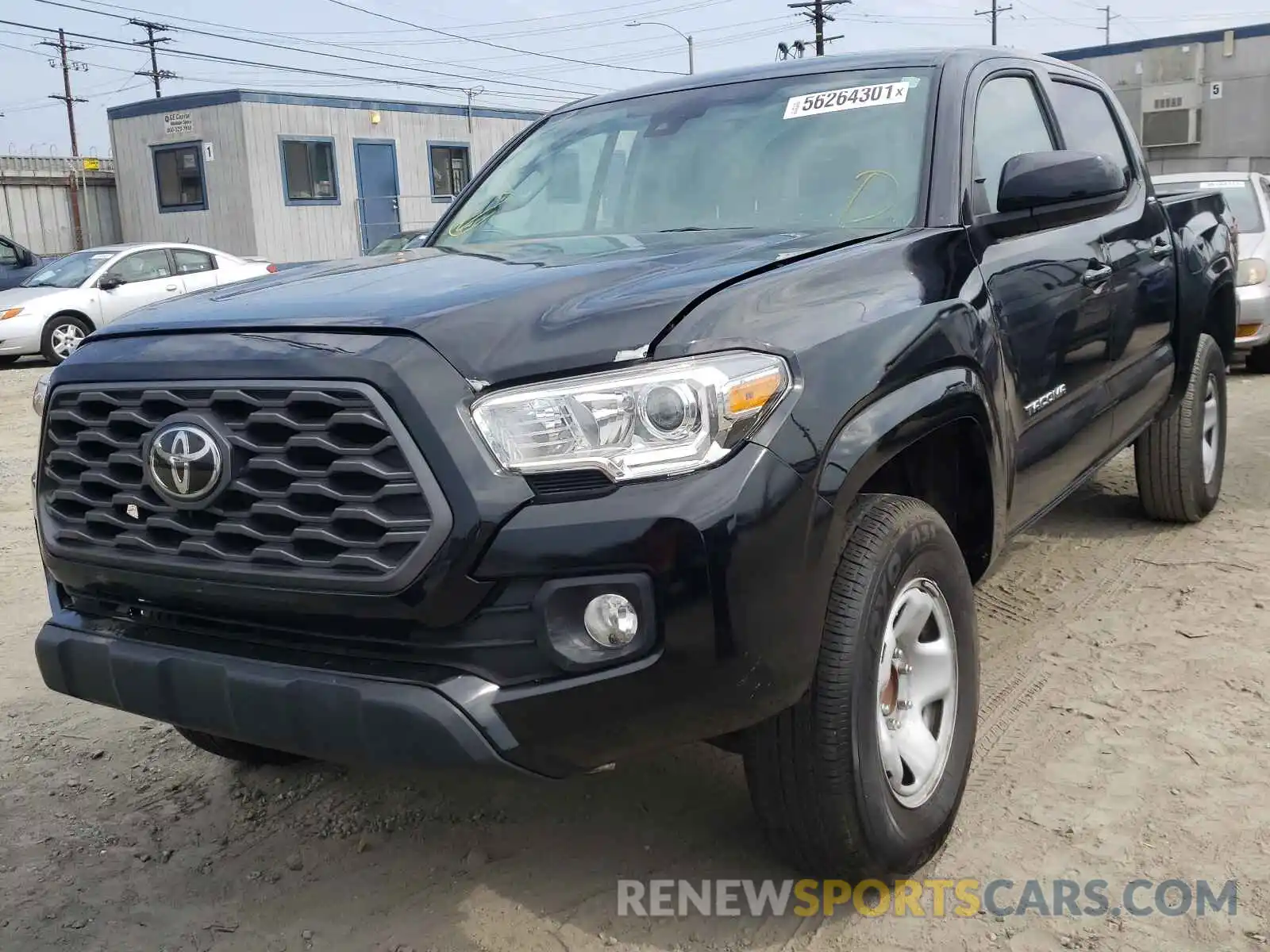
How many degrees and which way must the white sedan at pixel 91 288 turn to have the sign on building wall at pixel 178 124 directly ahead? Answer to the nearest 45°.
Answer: approximately 135° to its right

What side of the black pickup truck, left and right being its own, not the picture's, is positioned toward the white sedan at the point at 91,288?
right

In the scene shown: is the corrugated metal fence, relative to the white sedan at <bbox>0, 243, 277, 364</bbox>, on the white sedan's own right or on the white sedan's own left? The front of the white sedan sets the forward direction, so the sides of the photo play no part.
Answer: on the white sedan's own right

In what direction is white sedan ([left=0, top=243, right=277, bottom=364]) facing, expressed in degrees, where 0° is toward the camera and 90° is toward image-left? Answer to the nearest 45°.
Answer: approximately 45°

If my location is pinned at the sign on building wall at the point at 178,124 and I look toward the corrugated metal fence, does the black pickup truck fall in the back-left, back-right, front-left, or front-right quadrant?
back-left

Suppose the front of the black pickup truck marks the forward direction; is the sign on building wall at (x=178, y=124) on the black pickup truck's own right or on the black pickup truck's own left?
on the black pickup truck's own right
